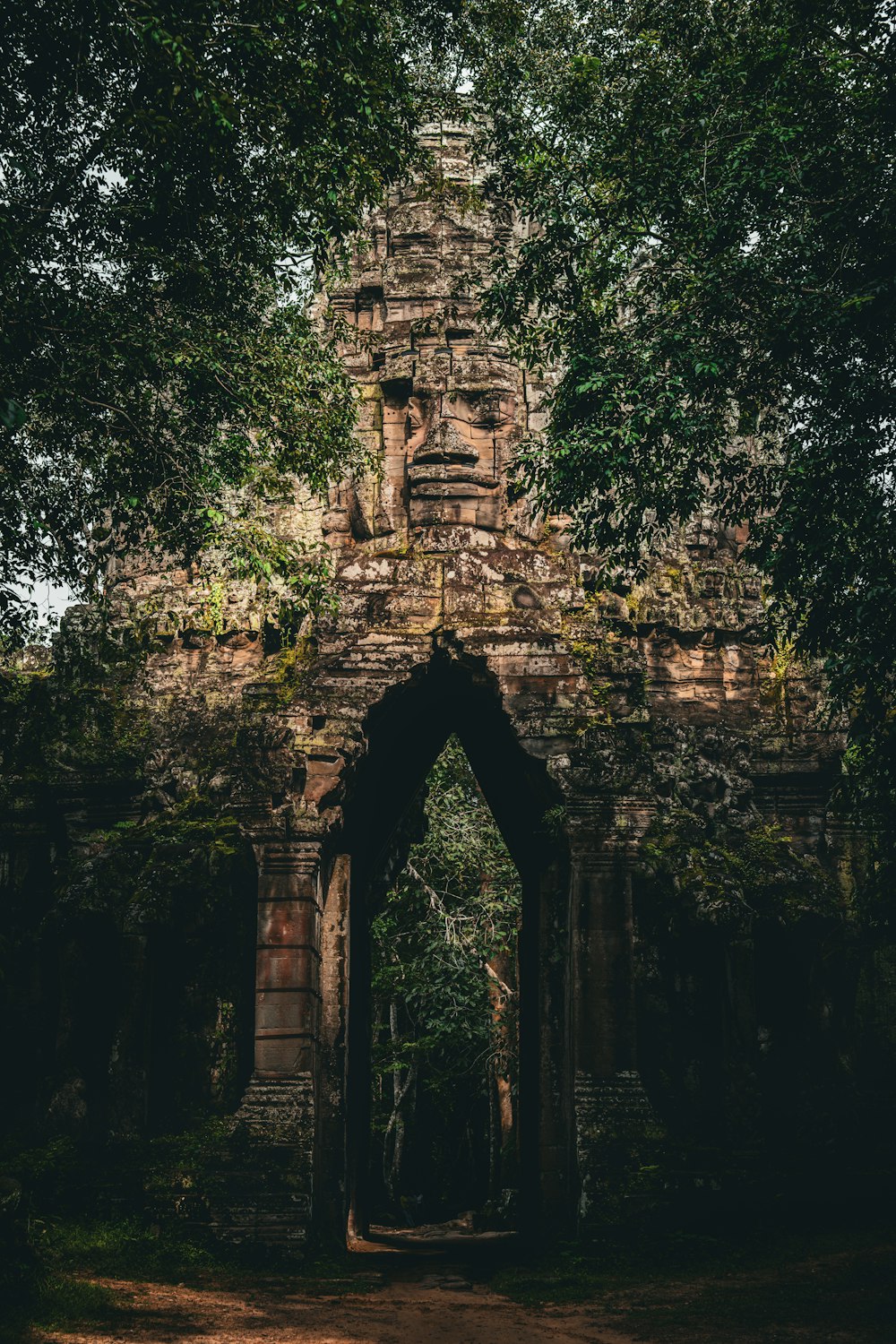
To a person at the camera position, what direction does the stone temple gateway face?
facing the viewer
